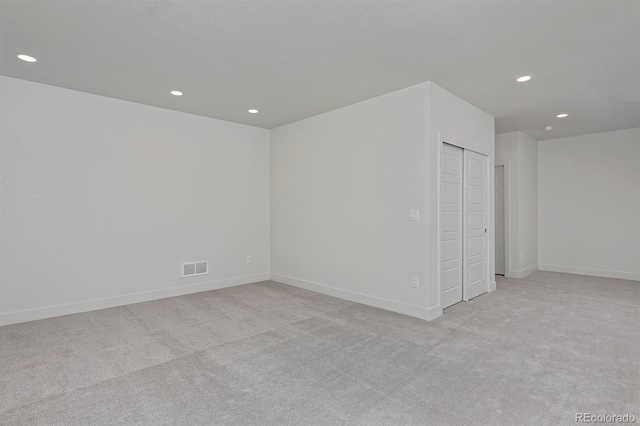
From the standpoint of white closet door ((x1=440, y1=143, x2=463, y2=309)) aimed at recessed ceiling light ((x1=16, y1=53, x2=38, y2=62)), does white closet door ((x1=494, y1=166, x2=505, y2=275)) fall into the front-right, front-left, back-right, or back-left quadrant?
back-right

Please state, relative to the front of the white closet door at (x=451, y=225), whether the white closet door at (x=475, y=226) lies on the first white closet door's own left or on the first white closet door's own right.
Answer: on the first white closet door's own left

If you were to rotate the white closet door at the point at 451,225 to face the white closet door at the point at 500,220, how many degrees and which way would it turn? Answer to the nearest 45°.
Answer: approximately 135° to its left

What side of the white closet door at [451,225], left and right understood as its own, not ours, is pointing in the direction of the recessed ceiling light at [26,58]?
right

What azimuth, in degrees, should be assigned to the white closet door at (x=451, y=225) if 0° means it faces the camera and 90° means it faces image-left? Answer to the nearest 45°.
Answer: approximately 315°

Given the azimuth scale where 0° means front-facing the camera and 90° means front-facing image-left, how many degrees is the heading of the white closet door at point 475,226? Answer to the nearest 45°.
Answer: approximately 315°

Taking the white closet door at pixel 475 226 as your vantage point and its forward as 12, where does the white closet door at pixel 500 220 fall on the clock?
the white closet door at pixel 500 220 is roughly at 8 o'clock from the white closet door at pixel 475 226.

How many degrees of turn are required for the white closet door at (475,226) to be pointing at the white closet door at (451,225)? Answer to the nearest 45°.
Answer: approximately 45° to its right

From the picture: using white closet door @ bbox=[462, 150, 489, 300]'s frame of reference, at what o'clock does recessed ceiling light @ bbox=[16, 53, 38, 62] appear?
The recessed ceiling light is roughly at 3 o'clock from the white closet door.
